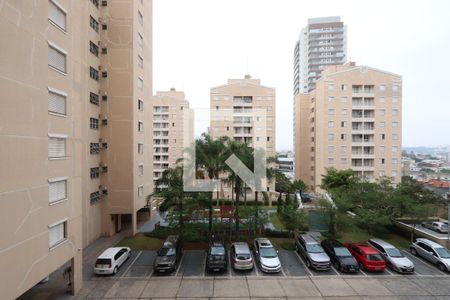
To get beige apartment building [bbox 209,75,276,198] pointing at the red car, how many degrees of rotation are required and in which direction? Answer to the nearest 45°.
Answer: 0° — it already faces it

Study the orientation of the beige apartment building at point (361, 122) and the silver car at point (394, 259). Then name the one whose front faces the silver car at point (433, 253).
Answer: the beige apartment building

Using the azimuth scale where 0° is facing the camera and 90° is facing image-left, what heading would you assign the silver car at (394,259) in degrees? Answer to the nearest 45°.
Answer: approximately 315°

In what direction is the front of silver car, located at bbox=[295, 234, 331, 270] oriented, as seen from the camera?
facing the viewer and to the right of the viewer

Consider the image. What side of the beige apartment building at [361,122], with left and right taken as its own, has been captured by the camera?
front

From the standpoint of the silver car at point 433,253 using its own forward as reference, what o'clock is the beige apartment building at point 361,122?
The beige apartment building is roughly at 7 o'clock from the silver car.

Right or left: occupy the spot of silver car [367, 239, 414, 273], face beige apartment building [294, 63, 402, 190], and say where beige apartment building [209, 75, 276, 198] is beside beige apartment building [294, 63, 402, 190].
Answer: left

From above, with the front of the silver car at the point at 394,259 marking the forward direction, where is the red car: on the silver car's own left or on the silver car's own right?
on the silver car's own right

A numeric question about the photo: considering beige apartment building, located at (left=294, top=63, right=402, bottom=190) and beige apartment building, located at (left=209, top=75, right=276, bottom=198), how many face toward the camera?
2

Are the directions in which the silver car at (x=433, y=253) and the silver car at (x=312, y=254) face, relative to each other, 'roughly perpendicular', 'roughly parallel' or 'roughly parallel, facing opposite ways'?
roughly parallel

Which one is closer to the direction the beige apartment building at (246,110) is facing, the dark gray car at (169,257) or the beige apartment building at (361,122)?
the dark gray car

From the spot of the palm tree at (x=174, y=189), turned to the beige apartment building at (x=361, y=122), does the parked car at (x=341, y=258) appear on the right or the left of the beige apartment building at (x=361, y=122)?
right

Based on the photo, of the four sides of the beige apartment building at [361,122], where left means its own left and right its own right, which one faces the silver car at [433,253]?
front

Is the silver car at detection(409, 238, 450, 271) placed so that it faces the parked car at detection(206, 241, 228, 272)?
no

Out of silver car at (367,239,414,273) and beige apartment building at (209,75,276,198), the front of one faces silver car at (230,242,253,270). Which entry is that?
the beige apartment building

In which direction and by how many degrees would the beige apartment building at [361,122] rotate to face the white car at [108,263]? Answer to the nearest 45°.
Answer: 0° — it already faces it

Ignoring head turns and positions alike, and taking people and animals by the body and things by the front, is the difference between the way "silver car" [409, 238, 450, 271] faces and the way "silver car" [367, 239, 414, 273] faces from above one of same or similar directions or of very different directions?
same or similar directions

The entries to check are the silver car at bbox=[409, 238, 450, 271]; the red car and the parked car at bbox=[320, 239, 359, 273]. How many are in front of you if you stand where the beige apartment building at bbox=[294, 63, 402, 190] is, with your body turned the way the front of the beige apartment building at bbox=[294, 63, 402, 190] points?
3

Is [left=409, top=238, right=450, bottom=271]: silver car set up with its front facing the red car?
no

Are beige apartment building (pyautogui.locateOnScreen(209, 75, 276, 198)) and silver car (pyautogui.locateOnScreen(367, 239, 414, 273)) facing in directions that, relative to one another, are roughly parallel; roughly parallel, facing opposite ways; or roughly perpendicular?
roughly parallel

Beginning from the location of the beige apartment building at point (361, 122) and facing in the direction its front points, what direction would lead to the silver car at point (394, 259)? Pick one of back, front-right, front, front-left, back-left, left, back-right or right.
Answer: front
